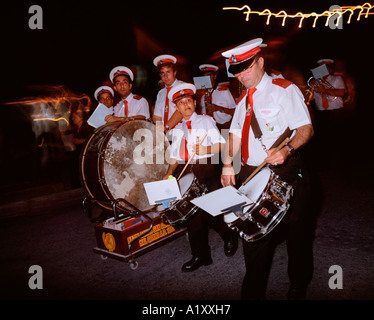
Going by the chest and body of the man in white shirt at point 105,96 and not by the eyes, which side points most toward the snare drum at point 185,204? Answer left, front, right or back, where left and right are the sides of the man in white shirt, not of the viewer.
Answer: front

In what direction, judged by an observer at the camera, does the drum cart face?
facing the viewer and to the left of the viewer

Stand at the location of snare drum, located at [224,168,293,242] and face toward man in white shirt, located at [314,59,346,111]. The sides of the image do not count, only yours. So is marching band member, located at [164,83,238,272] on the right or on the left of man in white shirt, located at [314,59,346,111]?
left

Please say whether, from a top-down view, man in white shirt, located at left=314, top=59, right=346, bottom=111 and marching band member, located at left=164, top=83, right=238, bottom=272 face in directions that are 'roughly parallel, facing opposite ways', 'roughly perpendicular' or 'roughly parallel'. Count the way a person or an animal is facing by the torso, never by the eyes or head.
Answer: roughly parallel

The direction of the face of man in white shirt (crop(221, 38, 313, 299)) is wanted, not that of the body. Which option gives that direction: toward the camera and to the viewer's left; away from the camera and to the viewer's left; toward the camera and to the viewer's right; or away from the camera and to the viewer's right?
toward the camera and to the viewer's left

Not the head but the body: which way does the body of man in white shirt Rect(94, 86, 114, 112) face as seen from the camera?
toward the camera

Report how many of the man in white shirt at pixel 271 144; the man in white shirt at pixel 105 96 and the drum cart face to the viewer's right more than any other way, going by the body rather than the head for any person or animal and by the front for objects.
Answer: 0

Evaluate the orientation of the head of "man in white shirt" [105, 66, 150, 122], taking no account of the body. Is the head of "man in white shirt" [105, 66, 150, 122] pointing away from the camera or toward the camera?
toward the camera

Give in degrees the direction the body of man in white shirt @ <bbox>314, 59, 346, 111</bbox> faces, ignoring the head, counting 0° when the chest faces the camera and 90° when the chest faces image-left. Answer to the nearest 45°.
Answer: approximately 45°
